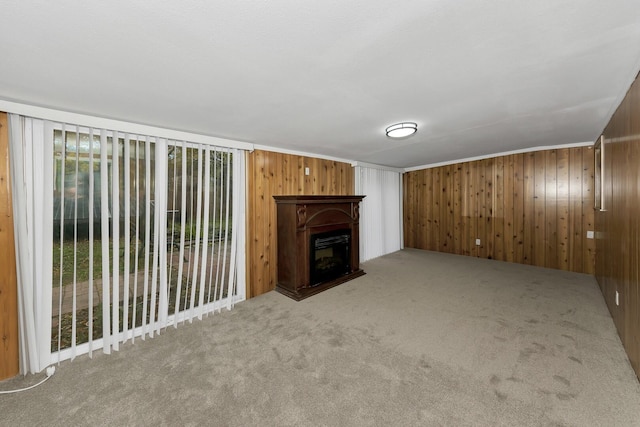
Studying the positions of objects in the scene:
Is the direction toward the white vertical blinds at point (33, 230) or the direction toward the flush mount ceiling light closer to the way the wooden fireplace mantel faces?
the flush mount ceiling light

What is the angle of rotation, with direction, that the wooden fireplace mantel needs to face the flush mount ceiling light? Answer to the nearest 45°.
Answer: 0° — it already faces it

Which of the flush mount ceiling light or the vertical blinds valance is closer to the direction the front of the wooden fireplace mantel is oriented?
the flush mount ceiling light

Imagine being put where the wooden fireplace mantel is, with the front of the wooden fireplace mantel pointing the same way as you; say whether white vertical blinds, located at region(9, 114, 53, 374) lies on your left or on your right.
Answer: on your right

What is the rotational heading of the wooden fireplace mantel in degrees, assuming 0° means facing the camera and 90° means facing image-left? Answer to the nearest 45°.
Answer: approximately 315°

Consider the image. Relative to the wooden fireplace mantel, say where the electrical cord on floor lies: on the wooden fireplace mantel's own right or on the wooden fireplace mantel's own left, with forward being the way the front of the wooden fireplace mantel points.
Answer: on the wooden fireplace mantel's own right

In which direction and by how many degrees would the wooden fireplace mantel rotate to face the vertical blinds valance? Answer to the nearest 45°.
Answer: approximately 90° to its right

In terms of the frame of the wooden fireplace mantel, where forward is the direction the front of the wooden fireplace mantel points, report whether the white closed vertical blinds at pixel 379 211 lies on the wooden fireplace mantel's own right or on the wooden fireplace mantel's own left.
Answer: on the wooden fireplace mantel's own left

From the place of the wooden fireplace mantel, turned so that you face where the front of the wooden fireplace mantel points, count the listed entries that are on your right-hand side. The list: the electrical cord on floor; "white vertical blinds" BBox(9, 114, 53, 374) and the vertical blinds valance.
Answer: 3
